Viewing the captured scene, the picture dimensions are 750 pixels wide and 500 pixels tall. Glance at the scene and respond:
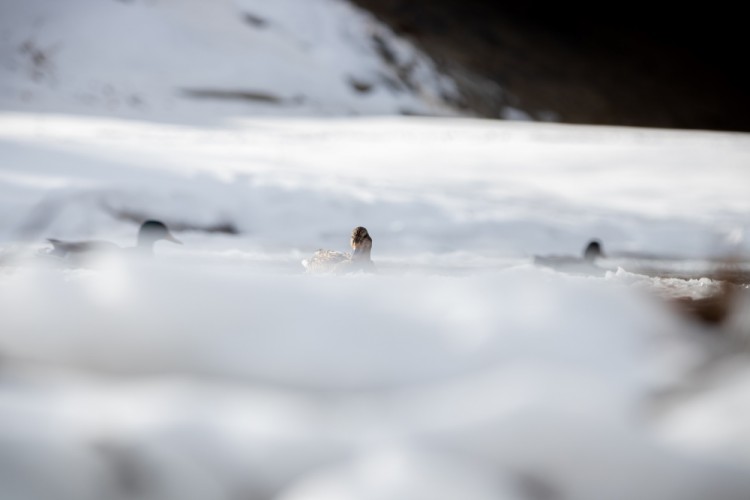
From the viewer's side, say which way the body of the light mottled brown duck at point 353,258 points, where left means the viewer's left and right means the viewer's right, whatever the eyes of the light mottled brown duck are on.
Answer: facing to the right of the viewer
